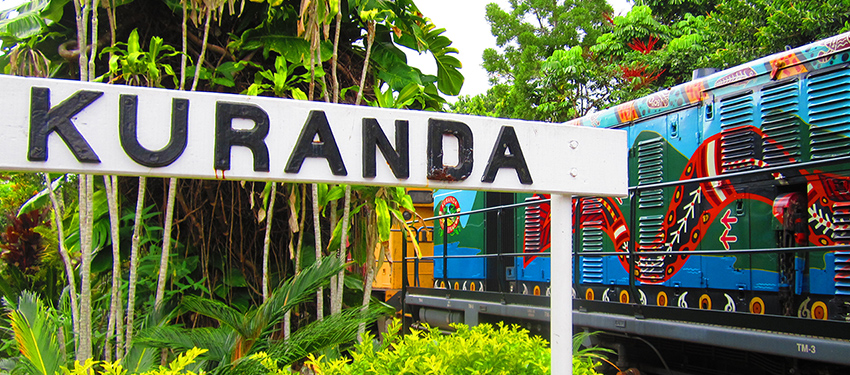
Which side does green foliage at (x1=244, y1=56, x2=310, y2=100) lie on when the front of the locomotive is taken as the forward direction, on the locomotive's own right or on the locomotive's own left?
on the locomotive's own left

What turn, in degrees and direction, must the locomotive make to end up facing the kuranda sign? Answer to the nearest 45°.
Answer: approximately 90° to its left

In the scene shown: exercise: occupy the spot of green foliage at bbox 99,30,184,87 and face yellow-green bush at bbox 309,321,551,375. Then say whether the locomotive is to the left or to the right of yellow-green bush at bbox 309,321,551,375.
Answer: left
